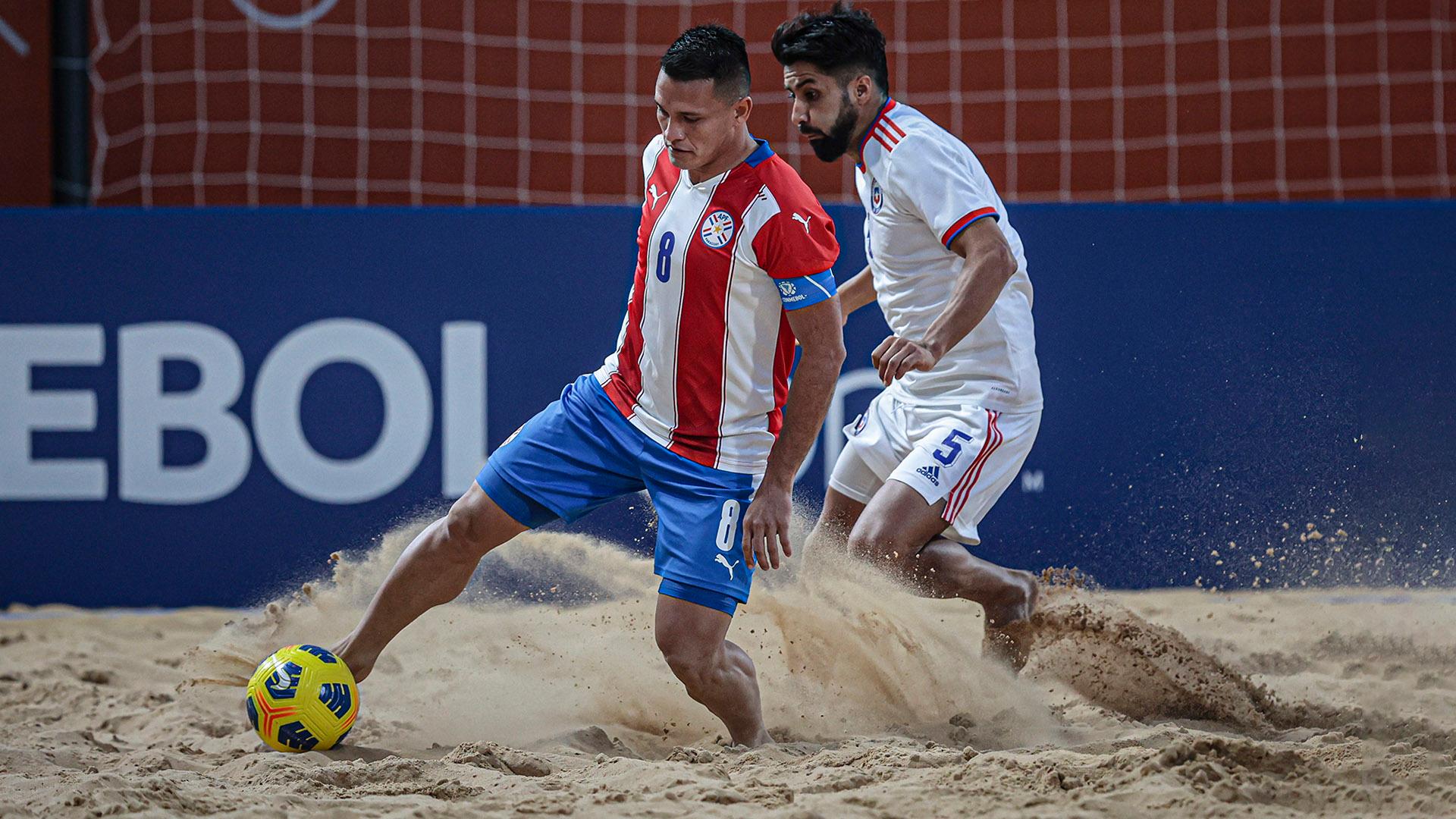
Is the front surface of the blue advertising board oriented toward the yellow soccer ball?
yes

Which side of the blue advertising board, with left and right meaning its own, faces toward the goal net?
back

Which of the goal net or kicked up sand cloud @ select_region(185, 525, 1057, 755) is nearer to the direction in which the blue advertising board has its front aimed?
the kicked up sand cloud

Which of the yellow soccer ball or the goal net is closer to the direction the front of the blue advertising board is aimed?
the yellow soccer ball

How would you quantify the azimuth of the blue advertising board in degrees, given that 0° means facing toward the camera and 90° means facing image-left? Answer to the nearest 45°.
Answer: approximately 0°
